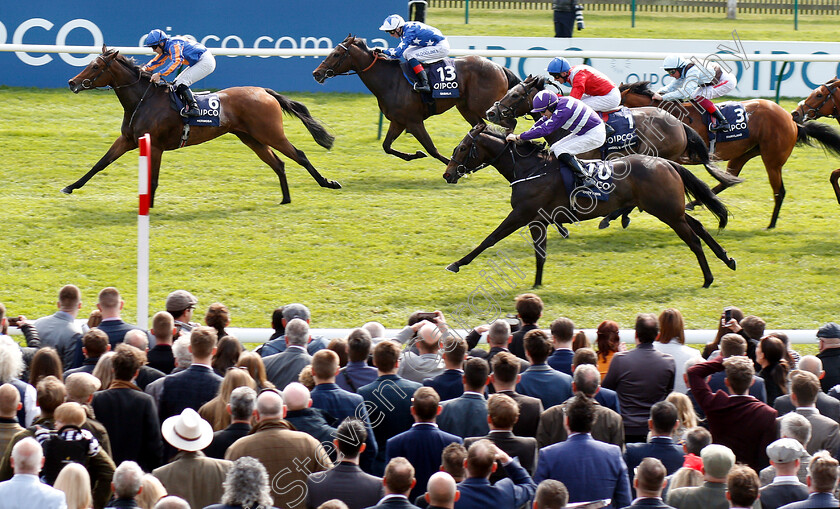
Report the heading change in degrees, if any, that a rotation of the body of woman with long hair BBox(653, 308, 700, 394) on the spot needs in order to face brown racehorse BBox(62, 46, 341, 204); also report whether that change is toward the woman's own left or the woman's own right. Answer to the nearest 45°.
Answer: approximately 45° to the woman's own left

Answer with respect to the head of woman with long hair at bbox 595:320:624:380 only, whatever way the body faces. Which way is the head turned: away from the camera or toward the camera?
away from the camera

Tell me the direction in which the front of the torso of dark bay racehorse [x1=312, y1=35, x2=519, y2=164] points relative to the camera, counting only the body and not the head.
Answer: to the viewer's left

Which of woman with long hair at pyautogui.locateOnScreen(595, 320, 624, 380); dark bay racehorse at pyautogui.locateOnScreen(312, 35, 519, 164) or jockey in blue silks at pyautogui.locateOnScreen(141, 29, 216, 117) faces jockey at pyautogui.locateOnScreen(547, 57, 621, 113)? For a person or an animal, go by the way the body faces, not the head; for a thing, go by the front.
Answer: the woman with long hair

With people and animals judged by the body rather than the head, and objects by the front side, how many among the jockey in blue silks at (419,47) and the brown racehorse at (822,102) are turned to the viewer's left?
2

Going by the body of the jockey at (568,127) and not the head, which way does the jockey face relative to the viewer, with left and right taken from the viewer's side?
facing to the left of the viewer

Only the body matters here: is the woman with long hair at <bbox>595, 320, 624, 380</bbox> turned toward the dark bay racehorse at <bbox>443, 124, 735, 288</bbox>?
yes

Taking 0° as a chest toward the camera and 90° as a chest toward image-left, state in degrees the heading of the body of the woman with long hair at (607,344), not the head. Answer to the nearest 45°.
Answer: approximately 180°

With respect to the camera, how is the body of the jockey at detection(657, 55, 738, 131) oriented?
to the viewer's left

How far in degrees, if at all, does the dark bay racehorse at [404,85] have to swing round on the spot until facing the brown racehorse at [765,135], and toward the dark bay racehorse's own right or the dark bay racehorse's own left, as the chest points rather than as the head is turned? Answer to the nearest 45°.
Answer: approximately 180°

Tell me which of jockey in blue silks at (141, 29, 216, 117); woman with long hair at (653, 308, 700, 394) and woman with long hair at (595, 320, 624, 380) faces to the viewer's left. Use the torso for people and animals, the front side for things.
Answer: the jockey in blue silks

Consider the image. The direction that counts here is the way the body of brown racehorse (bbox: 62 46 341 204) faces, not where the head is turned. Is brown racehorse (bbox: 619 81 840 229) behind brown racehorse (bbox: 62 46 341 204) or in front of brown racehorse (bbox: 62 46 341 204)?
behind

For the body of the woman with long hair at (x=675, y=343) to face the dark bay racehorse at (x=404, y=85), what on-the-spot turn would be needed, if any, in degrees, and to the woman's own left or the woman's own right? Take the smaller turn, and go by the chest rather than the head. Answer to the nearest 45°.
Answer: approximately 45° to the woman's own left

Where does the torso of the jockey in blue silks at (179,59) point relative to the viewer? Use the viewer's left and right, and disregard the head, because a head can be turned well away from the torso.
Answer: facing to the left of the viewer
